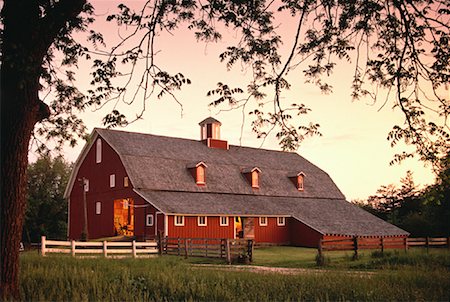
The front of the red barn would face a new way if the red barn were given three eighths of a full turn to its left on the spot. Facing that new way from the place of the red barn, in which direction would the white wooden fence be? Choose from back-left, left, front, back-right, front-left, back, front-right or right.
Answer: right

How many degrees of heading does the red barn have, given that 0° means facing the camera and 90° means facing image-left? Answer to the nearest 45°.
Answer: approximately 45°
